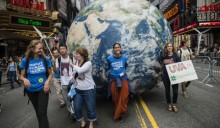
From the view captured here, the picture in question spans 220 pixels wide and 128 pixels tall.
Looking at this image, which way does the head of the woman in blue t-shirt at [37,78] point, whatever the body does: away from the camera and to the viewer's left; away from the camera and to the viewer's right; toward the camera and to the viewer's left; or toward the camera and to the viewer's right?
toward the camera and to the viewer's right

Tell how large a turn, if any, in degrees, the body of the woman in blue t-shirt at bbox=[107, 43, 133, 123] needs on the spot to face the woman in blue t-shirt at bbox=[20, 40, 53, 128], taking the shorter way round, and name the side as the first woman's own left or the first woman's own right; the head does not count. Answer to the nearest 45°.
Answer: approximately 45° to the first woman's own right

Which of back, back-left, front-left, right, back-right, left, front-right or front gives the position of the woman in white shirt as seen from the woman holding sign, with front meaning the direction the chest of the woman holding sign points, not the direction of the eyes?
front-right

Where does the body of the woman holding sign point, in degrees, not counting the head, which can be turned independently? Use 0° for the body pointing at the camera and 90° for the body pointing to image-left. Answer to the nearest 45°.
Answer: approximately 0°

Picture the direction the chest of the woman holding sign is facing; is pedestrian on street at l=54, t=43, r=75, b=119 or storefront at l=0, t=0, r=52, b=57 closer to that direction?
the pedestrian on street

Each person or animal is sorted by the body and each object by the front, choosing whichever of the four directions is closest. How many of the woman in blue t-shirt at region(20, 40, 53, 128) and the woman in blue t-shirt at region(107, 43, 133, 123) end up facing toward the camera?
2

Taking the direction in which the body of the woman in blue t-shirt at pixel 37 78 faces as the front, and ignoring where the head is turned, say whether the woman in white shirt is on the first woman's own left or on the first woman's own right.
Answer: on the first woman's own left

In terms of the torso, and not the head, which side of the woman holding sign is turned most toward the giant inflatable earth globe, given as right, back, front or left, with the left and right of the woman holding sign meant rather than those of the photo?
right

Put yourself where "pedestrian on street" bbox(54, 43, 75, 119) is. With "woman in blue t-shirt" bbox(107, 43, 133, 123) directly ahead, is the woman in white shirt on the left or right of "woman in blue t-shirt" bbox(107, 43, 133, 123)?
right

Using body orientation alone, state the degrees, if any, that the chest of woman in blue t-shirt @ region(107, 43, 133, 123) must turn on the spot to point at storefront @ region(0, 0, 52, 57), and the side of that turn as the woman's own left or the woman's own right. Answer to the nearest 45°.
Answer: approximately 135° to the woman's own right
